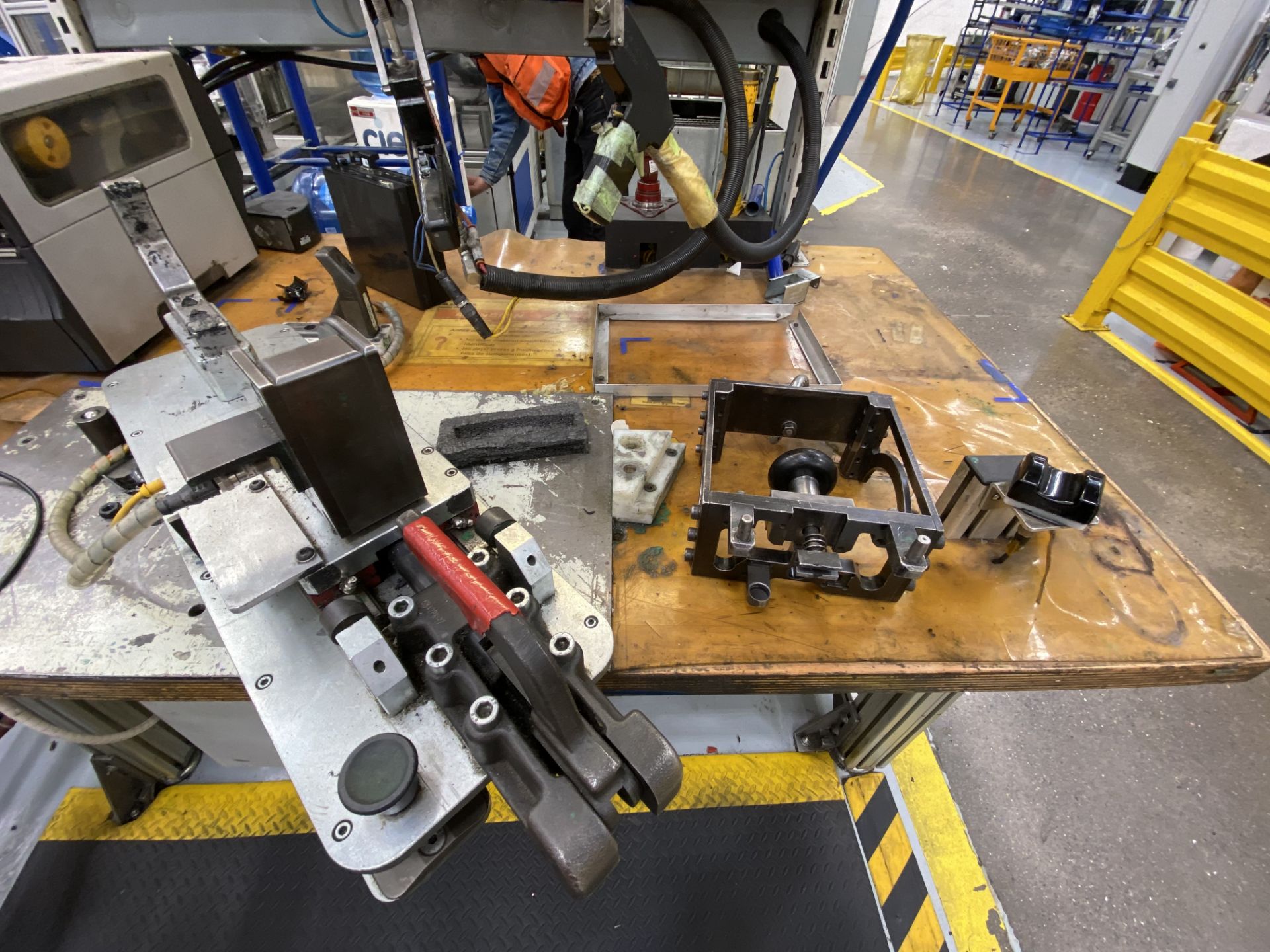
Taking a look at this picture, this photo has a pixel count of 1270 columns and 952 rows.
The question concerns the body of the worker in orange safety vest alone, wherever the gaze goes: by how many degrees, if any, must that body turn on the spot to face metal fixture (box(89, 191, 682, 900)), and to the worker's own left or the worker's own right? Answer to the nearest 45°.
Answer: approximately 90° to the worker's own left

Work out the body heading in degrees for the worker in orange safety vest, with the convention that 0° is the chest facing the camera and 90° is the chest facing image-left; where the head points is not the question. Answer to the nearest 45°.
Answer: approximately 90°

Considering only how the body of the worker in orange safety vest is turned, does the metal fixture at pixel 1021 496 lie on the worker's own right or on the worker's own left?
on the worker's own left

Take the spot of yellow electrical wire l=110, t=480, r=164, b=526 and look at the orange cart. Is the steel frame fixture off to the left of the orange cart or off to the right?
right

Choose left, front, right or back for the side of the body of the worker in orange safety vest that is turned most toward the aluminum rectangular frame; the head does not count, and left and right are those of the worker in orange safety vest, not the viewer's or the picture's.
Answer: left

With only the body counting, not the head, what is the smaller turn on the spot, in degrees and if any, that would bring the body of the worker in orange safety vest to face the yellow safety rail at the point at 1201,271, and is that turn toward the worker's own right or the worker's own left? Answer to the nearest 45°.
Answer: approximately 180°

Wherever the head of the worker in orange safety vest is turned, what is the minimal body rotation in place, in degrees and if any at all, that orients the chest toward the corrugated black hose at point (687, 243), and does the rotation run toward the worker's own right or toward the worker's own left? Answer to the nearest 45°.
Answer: approximately 90° to the worker's own left

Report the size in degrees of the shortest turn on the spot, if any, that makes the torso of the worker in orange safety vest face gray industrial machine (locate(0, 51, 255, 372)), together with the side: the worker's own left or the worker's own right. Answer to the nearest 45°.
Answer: approximately 45° to the worker's own left

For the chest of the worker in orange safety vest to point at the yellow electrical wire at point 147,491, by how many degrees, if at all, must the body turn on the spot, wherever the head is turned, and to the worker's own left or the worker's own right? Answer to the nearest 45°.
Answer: approximately 90° to the worker's own left

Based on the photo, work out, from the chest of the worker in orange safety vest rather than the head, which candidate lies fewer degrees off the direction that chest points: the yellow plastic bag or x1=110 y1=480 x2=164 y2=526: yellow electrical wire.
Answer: the yellow electrical wire

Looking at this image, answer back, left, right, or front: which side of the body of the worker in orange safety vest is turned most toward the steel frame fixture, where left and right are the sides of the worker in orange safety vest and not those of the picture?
left

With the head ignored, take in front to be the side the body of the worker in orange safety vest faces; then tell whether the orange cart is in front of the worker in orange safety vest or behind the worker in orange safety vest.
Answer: behind
